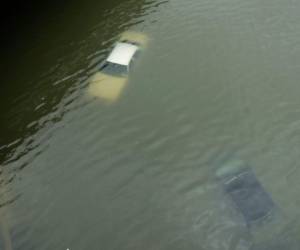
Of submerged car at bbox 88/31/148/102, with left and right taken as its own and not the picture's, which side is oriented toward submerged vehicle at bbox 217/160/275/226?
left

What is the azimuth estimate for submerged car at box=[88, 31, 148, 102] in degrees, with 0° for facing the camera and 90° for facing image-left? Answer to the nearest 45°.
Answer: approximately 45°

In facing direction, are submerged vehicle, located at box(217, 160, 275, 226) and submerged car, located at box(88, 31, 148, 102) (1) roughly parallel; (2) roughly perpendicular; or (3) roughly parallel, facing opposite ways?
roughly perpendicular
